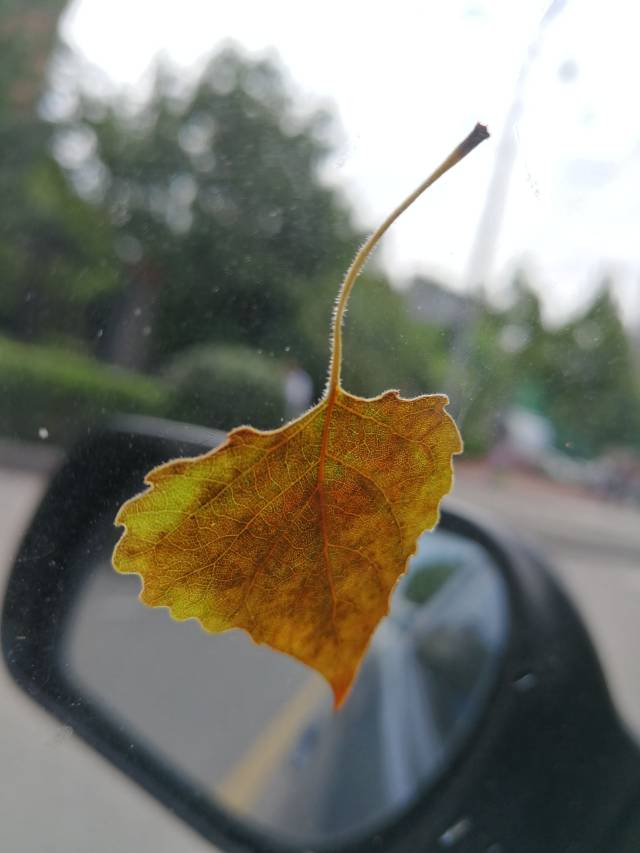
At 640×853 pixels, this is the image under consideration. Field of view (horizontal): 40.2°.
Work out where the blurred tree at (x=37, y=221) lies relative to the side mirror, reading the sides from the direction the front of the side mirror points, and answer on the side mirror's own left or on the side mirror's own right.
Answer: on the side mirror's own right

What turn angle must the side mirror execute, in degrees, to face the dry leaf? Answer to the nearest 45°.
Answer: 0° — it already faces it

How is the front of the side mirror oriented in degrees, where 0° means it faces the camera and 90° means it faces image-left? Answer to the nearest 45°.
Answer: approximately 0°
